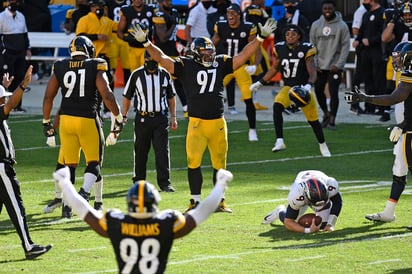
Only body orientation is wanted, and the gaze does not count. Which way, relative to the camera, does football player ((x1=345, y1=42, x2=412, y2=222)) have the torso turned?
to the viewer's left

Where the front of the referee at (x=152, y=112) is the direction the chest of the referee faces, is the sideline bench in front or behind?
behind

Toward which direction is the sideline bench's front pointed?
toward the camera

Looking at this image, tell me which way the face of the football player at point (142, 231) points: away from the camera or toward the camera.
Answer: away from the camera

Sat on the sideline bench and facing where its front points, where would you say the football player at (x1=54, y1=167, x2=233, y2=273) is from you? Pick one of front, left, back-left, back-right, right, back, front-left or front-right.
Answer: front

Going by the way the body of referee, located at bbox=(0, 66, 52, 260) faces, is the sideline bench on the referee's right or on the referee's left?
on the referee's left

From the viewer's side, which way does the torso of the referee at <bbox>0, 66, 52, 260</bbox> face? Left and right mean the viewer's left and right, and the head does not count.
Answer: facing to the right of the viewer

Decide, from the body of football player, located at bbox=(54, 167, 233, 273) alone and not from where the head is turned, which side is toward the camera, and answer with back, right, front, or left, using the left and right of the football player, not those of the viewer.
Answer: back

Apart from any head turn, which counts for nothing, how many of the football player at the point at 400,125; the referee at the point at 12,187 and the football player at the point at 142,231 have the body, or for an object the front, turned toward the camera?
0

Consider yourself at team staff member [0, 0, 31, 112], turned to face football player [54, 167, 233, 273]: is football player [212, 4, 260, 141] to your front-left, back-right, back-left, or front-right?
front-left

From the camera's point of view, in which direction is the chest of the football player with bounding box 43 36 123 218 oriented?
away from the camera

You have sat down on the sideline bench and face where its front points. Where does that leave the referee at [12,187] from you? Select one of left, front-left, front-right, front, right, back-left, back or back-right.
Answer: front

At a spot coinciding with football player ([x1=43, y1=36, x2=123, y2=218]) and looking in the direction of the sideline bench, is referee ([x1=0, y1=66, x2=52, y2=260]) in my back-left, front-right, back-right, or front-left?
back-left

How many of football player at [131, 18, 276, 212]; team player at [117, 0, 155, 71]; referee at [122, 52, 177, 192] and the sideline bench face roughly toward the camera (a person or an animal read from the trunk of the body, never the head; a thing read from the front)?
4

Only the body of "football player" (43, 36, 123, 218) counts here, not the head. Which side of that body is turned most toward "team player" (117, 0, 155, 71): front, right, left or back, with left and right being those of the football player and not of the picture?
front

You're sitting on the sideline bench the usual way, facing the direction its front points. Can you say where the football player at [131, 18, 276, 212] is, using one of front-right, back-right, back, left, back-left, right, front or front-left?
front
